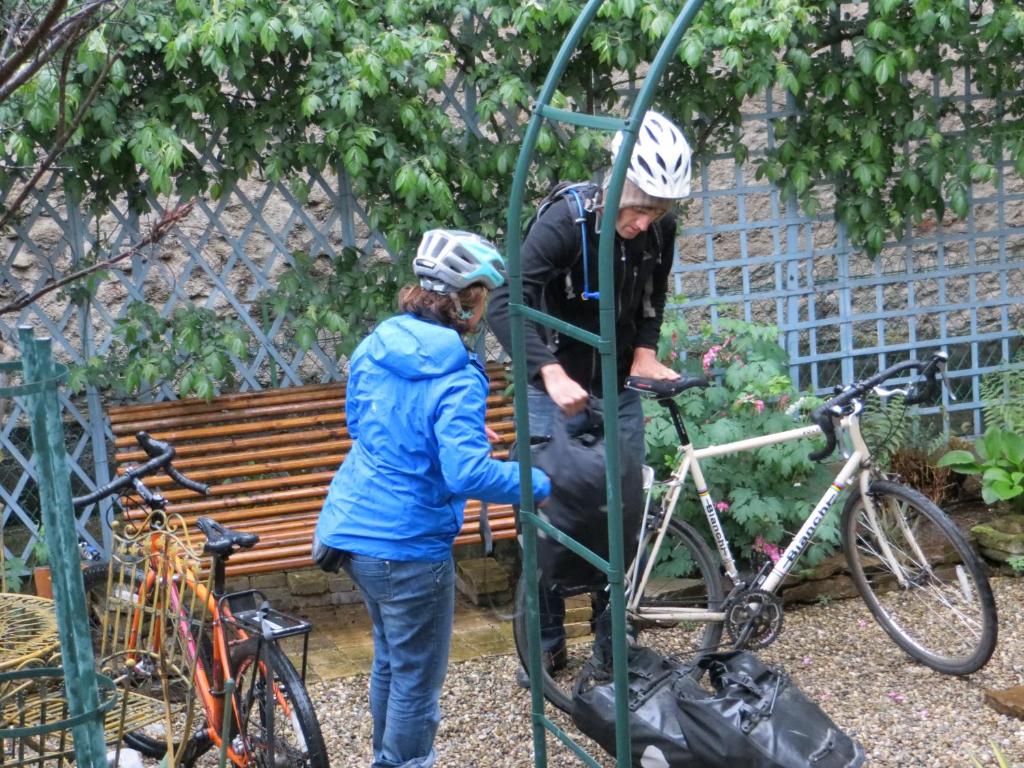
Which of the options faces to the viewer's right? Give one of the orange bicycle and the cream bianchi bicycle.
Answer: the cream bianchi bicycle

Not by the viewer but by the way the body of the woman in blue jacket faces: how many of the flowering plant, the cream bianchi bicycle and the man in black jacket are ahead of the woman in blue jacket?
3

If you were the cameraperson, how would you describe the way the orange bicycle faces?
facing away from the viewer and to the left of the viewer

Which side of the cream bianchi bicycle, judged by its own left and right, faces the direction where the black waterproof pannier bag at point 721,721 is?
right

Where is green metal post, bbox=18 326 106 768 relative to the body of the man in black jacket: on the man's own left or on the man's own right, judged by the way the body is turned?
on the man's own right

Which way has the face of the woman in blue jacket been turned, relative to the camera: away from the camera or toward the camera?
away from the camera

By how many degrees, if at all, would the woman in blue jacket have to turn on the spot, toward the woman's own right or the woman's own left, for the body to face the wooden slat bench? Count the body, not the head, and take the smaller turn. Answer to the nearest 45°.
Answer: approximately 45° to the woman's own left

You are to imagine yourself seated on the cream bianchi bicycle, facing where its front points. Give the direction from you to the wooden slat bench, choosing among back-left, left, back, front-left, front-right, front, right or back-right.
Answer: back

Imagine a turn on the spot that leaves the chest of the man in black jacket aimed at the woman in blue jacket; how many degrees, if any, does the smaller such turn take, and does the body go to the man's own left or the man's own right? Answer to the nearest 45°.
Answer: approximately 90° to the man's own right

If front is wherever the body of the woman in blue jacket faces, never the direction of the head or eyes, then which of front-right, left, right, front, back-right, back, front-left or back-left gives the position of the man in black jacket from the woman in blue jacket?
front

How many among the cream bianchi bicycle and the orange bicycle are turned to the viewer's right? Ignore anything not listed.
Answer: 1

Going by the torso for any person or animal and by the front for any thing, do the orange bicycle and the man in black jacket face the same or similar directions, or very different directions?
very different directions

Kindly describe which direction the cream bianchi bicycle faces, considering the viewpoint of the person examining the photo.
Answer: facing to the right of the viewer

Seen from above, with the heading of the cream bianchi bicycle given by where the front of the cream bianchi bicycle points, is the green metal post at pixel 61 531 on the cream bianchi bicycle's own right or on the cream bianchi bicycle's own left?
on the cream bianchi bicycle's own right
